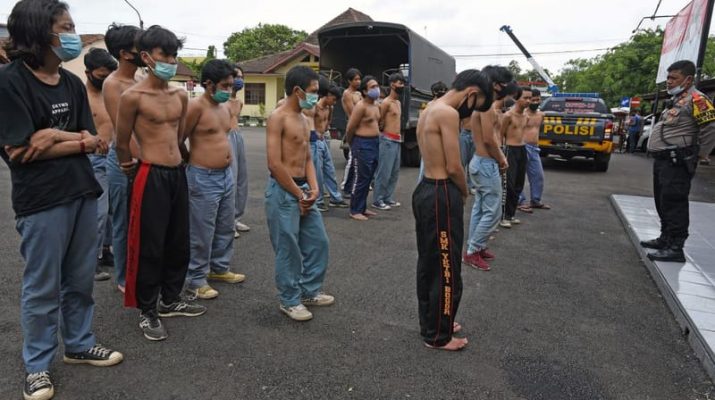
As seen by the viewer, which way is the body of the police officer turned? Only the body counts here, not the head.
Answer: to the viewer's left

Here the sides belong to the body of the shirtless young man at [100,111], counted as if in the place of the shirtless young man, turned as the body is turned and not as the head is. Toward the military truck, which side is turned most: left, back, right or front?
left

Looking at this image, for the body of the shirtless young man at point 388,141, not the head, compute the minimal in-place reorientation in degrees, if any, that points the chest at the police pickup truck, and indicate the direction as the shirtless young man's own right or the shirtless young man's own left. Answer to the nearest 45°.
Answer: approximately 90° to the shirtless young man's own left

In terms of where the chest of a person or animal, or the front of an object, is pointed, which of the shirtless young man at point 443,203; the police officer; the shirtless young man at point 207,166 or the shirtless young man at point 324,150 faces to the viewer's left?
the police officer

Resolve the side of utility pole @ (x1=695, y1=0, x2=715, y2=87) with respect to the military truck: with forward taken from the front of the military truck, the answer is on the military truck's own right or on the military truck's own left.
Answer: on the military truck's own right

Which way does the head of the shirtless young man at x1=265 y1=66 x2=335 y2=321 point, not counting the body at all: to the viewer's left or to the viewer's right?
to the viewer's right

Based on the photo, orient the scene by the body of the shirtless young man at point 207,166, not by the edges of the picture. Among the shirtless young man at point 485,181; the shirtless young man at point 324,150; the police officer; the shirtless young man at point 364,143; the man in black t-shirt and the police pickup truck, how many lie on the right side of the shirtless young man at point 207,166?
1

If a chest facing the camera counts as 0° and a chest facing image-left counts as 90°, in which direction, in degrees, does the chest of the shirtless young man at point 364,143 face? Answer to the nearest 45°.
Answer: approximately 315°

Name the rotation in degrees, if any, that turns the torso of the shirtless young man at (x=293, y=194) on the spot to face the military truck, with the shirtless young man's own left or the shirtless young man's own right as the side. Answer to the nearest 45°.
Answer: approximately 135° to the shirtless young man's own left

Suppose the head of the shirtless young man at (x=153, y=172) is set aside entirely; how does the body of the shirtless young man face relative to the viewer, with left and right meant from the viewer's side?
facing the viewer and to the right of the viewer

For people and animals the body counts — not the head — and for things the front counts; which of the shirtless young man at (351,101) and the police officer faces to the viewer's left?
the police officer

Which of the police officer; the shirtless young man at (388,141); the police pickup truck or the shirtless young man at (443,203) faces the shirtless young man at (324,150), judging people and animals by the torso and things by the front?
the police officer

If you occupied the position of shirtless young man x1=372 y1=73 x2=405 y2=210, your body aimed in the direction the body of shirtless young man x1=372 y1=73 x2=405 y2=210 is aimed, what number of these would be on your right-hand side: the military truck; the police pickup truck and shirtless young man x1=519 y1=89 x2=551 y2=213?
0

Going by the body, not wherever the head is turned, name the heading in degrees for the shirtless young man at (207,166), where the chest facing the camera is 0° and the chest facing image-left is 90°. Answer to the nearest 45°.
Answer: approximately 315°

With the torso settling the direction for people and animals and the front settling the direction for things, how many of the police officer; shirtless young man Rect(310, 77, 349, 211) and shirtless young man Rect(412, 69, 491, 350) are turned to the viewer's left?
1

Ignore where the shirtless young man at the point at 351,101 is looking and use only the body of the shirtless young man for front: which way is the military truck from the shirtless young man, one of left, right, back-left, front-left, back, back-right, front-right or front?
back-left

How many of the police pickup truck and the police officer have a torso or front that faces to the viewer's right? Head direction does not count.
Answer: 0

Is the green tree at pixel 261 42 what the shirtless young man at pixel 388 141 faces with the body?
no

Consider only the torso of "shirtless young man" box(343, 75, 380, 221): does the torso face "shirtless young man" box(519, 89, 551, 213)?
no
